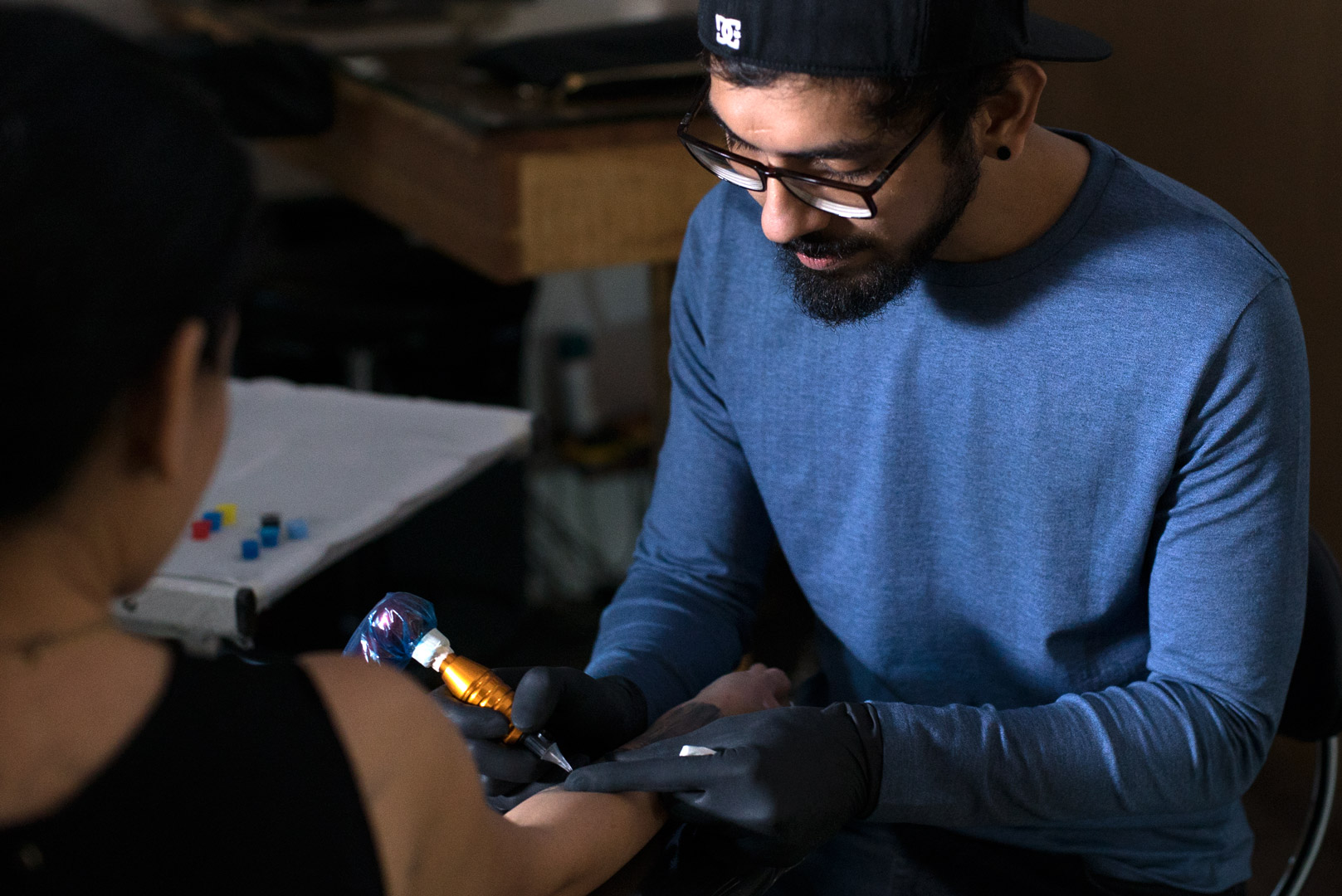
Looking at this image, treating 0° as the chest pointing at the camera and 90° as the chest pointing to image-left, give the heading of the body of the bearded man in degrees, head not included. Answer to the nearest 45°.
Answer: approximately 45°

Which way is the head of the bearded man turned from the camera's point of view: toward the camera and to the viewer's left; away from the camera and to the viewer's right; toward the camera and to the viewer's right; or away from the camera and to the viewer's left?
toward the camera and to the viewer's left
